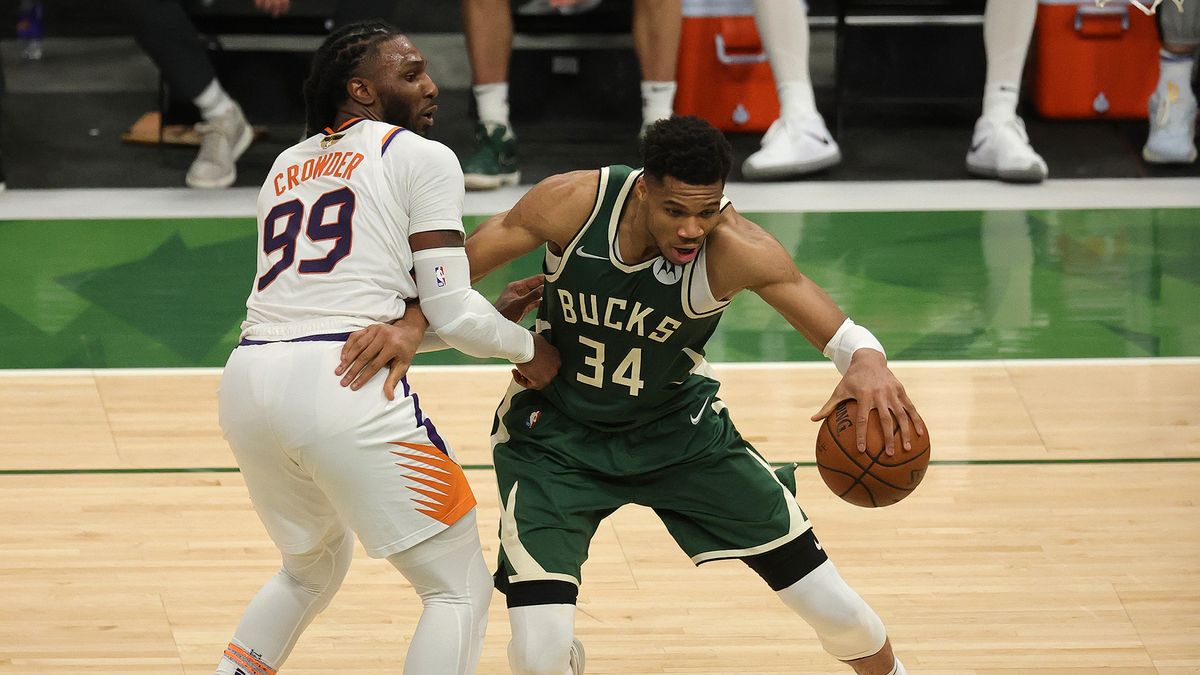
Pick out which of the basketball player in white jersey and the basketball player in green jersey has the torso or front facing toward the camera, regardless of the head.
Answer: the basketball player in green jersey

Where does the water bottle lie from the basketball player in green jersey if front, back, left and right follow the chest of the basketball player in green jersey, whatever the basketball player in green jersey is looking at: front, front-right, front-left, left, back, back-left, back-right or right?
back-right

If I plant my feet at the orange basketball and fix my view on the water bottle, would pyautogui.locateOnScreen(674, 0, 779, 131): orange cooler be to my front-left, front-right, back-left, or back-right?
front-right

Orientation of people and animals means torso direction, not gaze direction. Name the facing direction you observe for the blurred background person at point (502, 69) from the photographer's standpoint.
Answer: facing the viewer

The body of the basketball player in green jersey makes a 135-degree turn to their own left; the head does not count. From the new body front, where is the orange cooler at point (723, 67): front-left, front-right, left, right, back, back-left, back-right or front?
front-left

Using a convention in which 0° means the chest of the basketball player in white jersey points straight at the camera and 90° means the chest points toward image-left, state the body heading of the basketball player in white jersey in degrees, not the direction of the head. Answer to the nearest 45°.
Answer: approximately 225°

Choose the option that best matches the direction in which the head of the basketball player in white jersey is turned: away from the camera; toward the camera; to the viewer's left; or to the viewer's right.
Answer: to the viewer's right

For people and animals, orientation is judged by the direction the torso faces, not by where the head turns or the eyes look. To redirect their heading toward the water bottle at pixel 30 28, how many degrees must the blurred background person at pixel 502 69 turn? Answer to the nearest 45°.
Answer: approximately 135° to their right

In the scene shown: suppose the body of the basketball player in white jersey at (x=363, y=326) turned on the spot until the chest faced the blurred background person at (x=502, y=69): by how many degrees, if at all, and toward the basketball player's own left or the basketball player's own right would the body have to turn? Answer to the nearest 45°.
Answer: approximately 45° to the basketball player's own left

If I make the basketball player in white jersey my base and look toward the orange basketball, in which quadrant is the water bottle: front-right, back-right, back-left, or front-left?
back-left

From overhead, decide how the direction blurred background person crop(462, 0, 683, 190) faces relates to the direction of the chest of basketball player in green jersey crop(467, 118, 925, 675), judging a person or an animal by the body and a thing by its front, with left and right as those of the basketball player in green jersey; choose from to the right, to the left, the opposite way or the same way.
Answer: the same way

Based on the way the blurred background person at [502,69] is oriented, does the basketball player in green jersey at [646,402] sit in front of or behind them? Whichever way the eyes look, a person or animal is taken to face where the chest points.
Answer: in front

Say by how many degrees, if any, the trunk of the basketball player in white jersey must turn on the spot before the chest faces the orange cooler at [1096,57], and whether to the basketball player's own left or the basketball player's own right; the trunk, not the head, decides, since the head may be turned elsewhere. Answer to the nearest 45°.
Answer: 0° — they already face it

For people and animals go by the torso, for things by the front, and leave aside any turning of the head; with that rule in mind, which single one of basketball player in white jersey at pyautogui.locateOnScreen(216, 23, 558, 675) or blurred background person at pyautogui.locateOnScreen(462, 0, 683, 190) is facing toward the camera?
the blurred background person

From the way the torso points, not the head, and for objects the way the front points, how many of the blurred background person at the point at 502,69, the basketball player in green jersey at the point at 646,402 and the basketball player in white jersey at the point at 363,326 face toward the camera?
2

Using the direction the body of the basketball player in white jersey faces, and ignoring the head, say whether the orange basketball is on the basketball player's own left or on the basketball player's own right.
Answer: on the basketball player's own right
